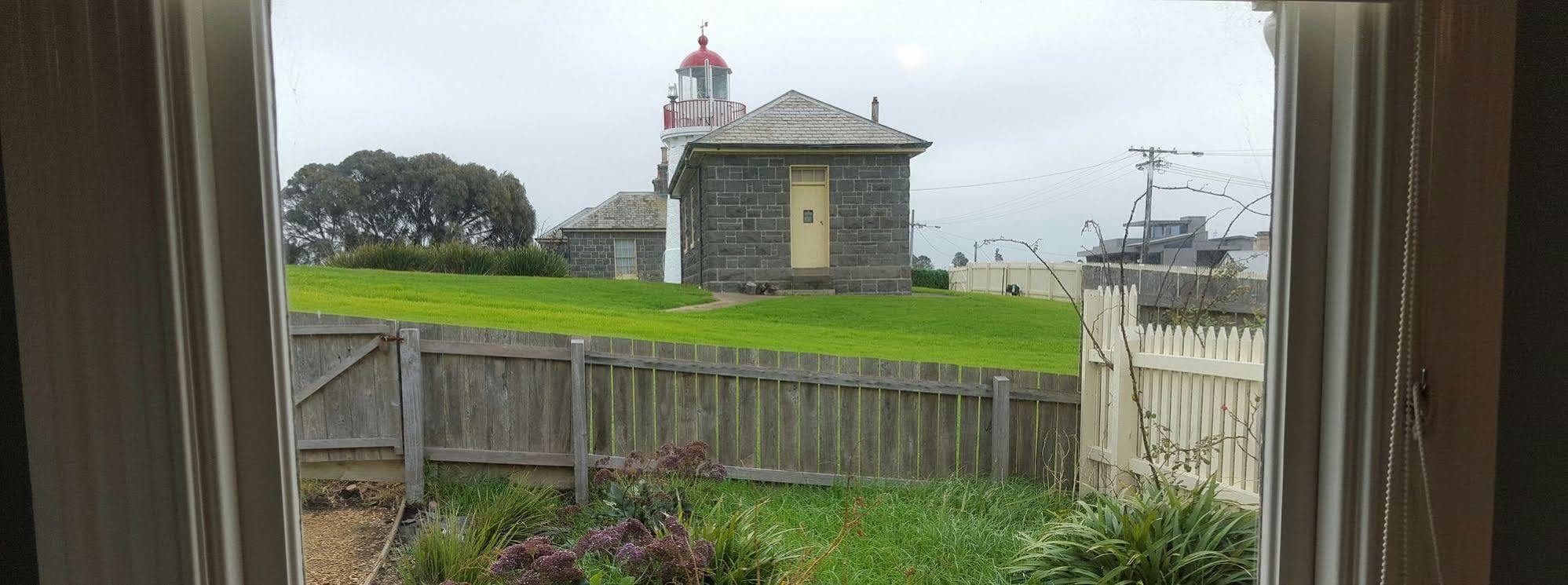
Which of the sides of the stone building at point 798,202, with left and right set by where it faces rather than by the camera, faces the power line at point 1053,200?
left

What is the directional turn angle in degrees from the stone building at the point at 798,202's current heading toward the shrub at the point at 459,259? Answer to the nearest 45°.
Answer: approximately 135° to its right

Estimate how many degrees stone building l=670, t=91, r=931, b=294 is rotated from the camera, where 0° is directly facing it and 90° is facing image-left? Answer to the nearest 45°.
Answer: approximately 0°

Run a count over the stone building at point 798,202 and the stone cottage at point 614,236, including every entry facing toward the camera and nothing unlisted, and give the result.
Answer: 2

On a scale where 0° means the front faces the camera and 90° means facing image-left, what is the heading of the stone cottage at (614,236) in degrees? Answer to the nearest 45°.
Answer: approximately 0°

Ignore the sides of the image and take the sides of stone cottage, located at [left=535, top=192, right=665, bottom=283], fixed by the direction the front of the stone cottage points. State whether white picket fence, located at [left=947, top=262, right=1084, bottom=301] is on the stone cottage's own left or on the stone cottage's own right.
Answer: on the stone cottage's own left

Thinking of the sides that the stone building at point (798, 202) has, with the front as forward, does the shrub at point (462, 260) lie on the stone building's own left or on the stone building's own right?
on the stone building's own right
